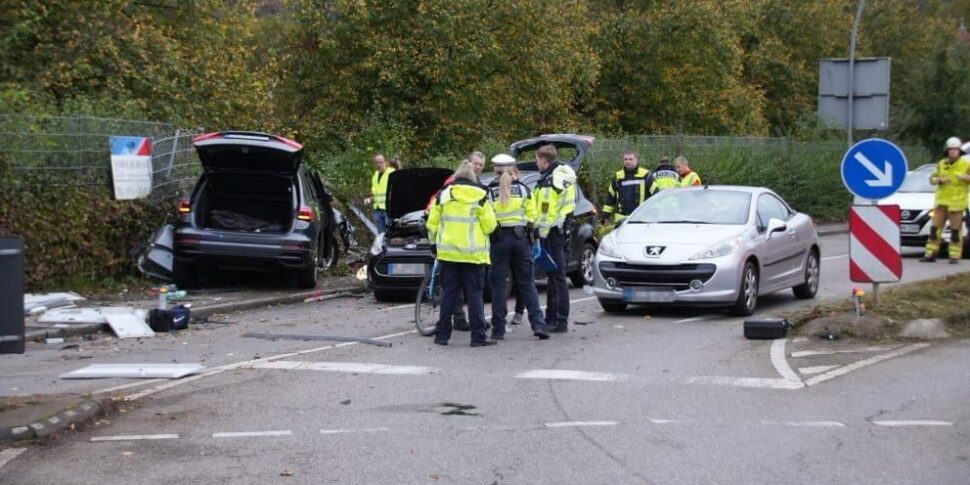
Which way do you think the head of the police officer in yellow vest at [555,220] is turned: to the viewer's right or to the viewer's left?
to the viewer's left

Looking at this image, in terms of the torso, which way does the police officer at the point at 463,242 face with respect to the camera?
away from the camera

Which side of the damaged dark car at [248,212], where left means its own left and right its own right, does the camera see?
back

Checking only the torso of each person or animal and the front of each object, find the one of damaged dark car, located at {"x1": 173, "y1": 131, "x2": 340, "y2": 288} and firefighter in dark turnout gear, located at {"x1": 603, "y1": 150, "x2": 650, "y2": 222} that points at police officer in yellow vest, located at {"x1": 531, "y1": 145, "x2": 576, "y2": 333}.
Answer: firefighter in dark turnout gear, located at {"x1": 603, "y1": 150, "x2": 650, "y2": 222}

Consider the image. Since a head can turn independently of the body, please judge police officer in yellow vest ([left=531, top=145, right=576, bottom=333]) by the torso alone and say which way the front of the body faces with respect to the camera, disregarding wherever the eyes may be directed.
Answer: to the viewer's left

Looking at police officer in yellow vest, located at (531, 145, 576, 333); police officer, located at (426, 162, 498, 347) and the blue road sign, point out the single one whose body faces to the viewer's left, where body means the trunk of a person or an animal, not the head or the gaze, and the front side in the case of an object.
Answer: the police officer in yellow vest

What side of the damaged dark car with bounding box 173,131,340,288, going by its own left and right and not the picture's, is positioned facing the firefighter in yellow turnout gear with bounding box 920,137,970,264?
right

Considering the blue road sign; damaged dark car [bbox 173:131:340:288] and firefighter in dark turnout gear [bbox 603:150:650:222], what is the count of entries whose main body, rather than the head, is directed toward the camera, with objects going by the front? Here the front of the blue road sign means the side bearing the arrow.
2

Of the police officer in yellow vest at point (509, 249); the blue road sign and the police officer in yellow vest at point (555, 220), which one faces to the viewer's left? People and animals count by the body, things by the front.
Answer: the police officer in yellow vest at point (555, 220)

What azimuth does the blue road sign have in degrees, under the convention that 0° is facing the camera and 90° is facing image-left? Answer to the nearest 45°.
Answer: approximately 0°

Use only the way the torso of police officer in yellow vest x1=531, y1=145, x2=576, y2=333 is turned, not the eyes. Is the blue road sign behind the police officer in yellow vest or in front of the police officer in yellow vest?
behind
